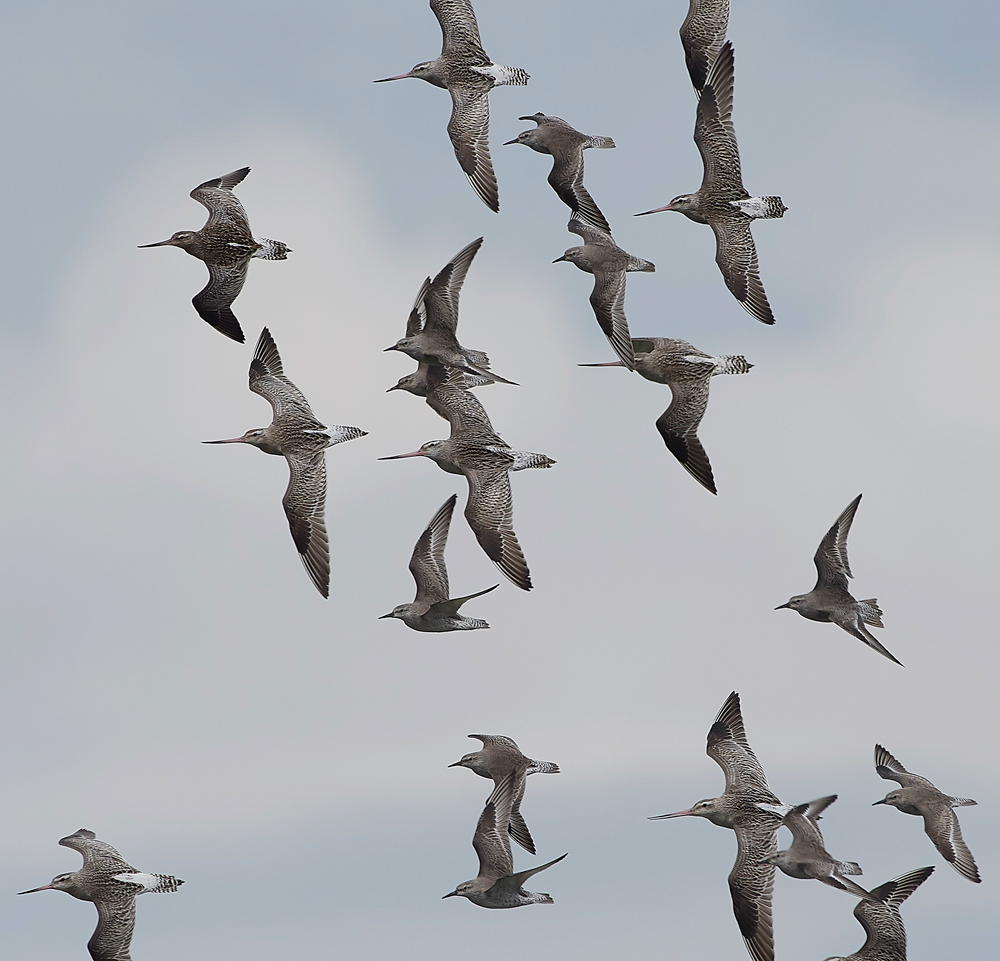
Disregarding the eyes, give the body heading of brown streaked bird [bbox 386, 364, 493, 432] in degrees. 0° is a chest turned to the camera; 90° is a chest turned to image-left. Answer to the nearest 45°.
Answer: approximately 90°

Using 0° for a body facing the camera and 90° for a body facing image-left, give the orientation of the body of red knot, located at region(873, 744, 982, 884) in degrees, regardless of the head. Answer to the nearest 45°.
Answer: approximately 90°

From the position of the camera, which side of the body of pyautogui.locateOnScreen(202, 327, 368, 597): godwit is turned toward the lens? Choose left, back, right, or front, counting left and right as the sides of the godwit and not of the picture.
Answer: left

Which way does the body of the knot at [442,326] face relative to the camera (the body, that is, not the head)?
to the viewer's left

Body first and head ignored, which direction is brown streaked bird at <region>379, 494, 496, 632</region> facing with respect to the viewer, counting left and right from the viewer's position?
facing to the left of the viewer

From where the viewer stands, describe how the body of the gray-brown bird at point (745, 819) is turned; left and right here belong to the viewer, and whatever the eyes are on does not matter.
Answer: facing to the left of the viewer

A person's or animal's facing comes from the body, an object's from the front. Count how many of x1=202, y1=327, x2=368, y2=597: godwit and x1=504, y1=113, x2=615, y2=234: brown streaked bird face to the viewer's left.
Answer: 2

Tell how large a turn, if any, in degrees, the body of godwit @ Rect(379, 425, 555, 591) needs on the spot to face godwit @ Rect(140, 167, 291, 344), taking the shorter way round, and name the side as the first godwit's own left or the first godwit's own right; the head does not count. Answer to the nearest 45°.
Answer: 0° — it already faces it

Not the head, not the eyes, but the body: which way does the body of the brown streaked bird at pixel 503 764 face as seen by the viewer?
to the viewer's left

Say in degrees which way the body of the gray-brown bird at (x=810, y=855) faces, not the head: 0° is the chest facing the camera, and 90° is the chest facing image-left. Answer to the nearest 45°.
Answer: approximately 90°

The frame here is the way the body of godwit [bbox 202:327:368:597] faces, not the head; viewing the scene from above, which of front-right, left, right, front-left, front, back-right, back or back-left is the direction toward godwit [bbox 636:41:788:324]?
back

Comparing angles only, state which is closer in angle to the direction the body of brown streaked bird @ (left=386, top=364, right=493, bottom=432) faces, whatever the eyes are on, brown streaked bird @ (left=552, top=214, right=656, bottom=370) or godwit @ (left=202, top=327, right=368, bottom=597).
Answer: the godwit

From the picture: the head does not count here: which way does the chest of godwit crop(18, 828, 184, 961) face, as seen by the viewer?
to the viewer's left

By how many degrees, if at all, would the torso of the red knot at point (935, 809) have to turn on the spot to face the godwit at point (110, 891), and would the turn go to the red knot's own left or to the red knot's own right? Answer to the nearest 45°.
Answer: approximately 45° to the red knot's own left

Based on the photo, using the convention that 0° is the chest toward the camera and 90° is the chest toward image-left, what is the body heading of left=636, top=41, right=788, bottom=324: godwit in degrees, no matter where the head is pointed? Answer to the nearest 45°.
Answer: approximately 90°
